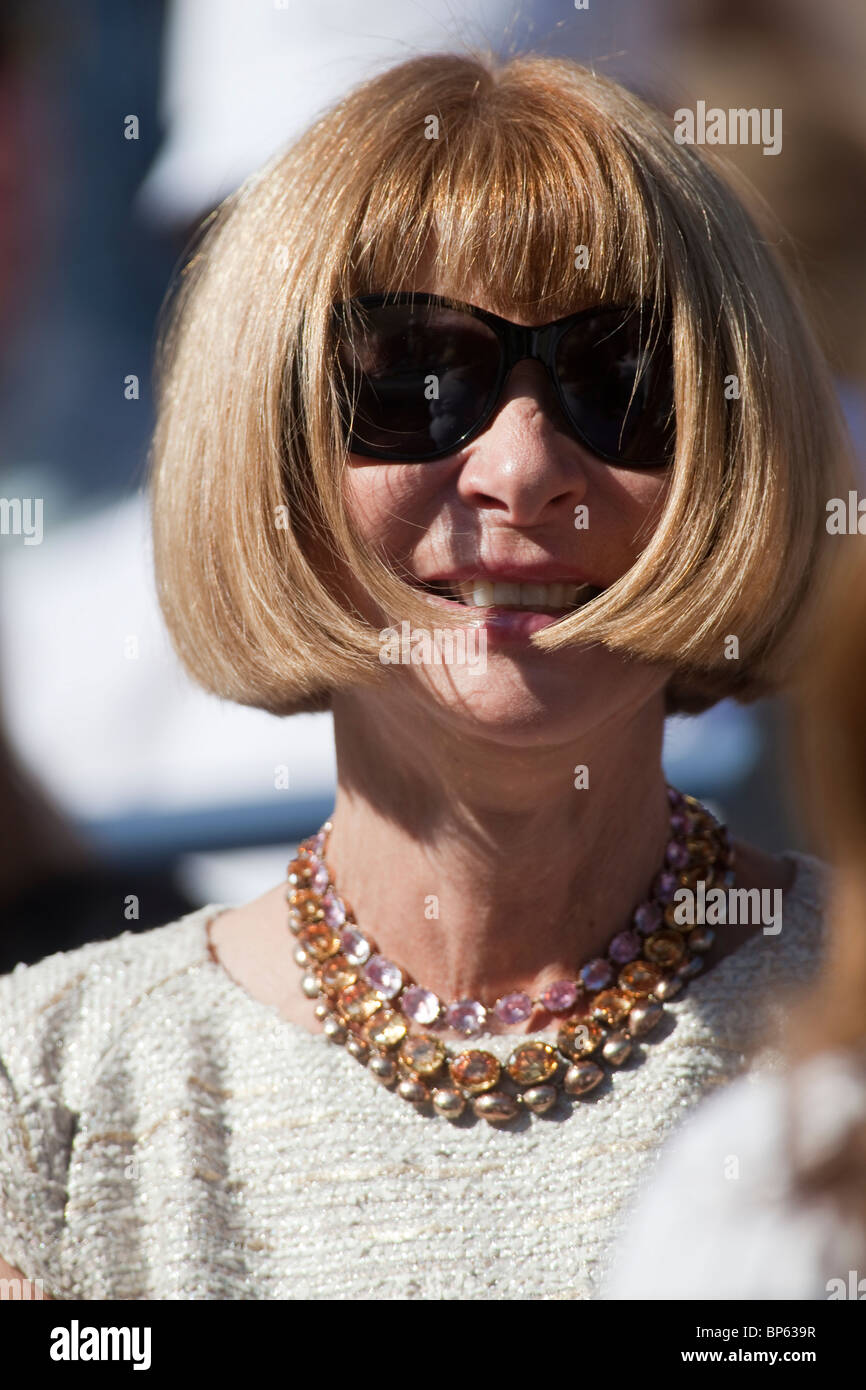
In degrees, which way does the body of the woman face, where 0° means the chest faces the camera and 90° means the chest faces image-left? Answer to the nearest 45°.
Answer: approximately 0°
